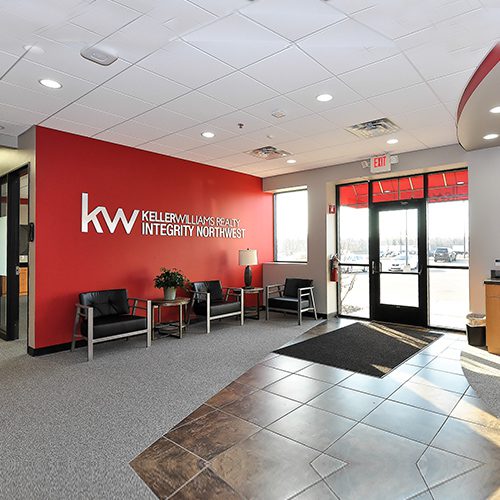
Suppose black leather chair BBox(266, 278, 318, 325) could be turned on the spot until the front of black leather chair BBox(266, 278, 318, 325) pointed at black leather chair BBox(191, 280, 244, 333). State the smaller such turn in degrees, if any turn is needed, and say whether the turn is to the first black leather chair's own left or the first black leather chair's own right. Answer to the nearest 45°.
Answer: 0° — it already faces it

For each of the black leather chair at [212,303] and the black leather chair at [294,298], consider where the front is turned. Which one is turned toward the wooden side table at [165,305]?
the black leather chair at [294,298]

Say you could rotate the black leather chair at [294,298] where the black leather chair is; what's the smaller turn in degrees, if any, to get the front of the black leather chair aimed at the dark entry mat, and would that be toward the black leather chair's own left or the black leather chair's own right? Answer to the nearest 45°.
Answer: approximately 90° to the black leather chair's own left

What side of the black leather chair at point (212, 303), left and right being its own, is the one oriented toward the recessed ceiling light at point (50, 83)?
right

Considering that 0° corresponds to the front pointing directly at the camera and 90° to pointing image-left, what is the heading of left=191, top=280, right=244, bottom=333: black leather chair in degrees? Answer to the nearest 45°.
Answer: approximately 315°

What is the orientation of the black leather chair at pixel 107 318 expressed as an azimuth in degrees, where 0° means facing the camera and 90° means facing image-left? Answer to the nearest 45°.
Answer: approximately 315°

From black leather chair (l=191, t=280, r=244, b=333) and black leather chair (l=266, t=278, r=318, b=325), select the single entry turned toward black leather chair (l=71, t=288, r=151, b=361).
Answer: black leather chair (l=266, t=278, r=318, b=325)

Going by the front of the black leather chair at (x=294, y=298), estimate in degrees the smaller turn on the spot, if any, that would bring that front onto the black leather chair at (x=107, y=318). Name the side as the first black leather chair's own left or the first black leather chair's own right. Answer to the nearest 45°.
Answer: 0° — it already faces it
